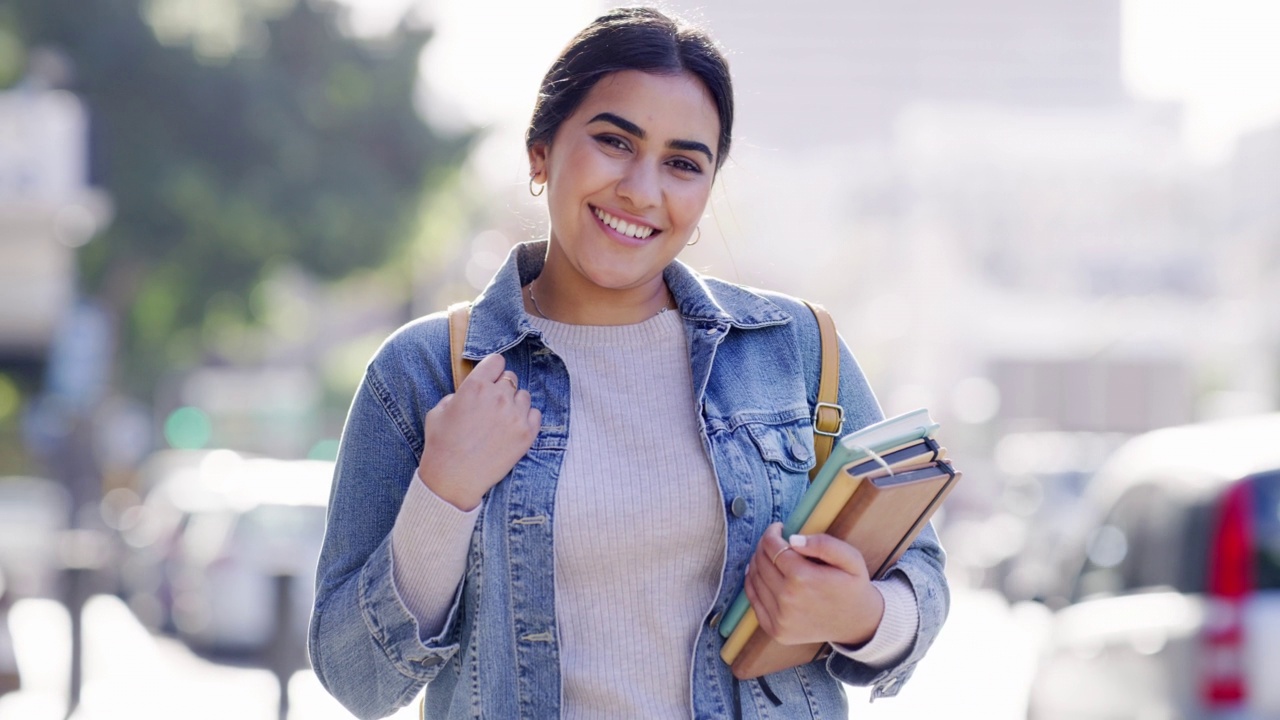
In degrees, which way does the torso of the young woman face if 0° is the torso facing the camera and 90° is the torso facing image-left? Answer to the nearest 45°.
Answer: approximately 0°

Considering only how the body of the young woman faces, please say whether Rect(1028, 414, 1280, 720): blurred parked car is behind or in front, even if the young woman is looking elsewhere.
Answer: behind

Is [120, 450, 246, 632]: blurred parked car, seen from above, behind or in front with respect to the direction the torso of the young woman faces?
behind

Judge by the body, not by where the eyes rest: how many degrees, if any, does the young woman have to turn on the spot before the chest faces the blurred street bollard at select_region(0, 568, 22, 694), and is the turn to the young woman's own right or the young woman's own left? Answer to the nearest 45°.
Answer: approximately 135° to the young woman's own right

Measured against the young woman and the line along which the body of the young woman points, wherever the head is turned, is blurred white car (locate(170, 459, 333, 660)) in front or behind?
behind
